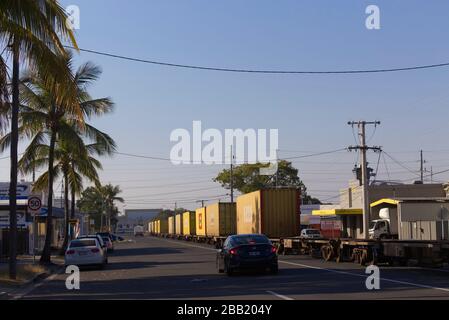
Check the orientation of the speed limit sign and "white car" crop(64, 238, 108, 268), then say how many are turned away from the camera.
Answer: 1

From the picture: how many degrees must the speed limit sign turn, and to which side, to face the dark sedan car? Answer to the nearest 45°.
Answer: approximately 45° to its left

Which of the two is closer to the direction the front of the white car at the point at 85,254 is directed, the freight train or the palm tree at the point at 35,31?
the freight train

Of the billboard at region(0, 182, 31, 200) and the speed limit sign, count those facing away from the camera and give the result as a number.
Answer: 0

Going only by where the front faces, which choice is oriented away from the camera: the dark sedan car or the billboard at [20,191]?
the dark sedan car

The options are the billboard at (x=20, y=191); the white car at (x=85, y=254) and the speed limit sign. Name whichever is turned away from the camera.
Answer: the white car

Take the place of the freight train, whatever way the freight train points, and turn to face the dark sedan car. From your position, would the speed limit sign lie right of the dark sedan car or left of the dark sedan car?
right

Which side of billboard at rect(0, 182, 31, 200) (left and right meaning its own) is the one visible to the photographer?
front

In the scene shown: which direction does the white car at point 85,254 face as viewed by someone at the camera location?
facing away from the viewer

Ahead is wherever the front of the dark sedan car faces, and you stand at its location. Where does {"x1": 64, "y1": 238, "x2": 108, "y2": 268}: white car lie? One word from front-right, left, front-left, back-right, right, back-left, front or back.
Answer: front-left

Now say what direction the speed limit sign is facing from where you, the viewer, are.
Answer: facing the viewer

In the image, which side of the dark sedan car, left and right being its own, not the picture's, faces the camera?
back

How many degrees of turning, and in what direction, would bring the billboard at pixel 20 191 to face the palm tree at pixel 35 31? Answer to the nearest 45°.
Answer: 0° — it already faces it

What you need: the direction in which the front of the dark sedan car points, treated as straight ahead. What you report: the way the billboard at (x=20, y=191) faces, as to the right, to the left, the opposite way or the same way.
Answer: the opposite way

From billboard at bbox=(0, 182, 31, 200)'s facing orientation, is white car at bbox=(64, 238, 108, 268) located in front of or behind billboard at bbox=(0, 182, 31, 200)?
in front

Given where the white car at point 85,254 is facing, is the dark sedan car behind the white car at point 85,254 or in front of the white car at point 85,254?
behind
